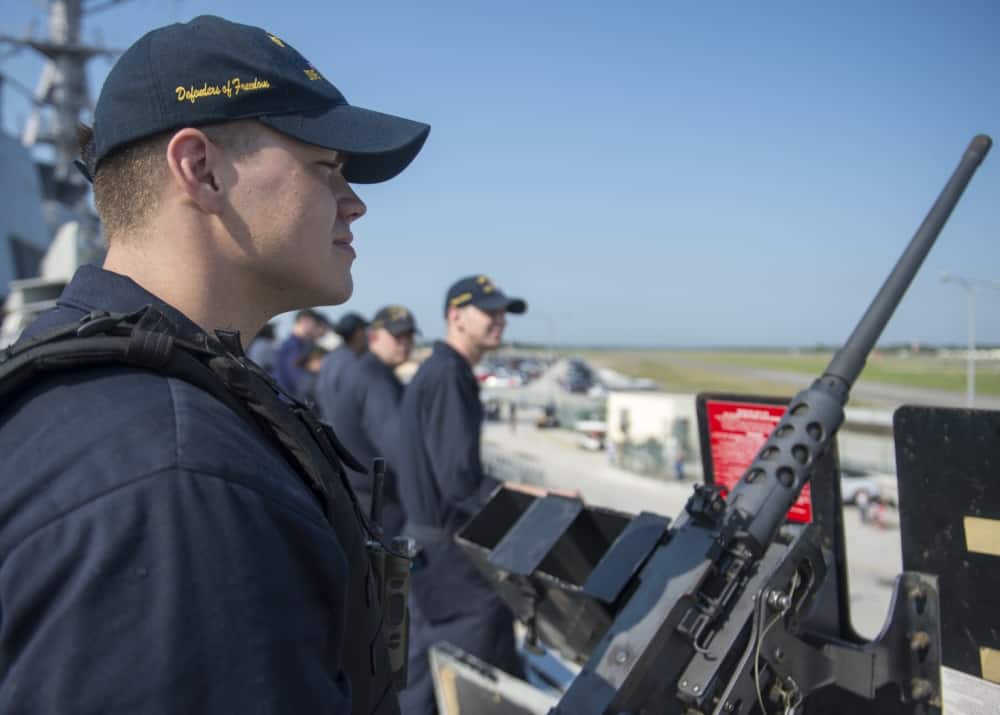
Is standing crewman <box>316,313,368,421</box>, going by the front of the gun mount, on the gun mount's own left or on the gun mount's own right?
on the gun mount's own left

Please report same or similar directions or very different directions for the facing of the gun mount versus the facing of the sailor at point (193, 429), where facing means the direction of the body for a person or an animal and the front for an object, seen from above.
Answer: same or similar directions

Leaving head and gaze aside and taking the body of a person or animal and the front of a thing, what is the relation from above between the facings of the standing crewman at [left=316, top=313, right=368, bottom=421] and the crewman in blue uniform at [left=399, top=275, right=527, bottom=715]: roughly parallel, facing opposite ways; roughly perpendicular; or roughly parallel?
roughly parallel

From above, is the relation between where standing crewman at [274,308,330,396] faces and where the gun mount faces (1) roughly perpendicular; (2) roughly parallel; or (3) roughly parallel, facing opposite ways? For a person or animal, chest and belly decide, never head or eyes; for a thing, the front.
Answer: roughly parallel

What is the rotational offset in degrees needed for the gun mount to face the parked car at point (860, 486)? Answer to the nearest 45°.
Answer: approximately 45° to its left

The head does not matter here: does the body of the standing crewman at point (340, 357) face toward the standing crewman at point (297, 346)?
no

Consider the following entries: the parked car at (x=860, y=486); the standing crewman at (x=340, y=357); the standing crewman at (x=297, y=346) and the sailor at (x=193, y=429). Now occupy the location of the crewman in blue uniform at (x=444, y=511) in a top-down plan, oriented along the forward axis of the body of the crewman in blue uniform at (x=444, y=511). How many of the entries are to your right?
1

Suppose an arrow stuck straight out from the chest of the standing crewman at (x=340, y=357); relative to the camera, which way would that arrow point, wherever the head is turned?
to the viewer's right

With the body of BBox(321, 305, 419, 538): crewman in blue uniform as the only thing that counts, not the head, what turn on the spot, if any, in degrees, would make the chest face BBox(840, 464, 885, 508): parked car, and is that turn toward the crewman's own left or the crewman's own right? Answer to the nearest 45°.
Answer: approximately 45° to the crewman's own left

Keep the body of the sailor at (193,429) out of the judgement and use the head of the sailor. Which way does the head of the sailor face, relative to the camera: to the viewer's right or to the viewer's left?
to the viewer's right

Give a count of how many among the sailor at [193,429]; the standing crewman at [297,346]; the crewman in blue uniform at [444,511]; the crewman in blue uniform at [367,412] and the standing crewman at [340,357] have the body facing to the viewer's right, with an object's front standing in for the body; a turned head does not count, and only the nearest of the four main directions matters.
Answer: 5

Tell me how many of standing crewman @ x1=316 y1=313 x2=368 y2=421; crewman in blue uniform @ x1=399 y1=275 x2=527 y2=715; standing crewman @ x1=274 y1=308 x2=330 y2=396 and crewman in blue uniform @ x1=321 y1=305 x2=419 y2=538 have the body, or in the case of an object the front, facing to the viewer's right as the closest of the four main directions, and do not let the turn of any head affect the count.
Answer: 4

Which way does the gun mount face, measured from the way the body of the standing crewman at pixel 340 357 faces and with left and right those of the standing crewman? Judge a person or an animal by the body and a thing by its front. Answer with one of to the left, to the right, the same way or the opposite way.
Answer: the same way

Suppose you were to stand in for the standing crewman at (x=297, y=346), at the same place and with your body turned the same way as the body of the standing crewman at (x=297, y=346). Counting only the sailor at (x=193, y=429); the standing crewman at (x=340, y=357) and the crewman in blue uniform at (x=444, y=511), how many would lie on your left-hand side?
0

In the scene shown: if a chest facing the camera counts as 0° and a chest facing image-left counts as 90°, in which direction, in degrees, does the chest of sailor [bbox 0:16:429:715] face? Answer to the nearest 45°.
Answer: approximately 270°

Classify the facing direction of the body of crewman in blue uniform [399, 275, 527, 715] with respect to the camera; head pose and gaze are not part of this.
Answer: to the viewer's right

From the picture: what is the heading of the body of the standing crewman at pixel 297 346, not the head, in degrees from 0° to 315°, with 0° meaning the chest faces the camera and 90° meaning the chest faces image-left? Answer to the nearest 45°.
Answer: approximately 270°

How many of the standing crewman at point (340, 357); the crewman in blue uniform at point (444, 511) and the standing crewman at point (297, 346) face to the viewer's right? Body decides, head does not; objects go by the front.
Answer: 3

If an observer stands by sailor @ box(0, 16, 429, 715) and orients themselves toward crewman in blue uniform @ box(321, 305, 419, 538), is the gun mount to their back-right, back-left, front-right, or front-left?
front-right

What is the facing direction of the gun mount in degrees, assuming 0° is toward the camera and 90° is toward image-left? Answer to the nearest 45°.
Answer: approximately 225°

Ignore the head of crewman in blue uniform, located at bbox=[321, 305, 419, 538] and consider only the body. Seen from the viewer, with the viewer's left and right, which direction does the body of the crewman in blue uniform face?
facing to the right of the viewer

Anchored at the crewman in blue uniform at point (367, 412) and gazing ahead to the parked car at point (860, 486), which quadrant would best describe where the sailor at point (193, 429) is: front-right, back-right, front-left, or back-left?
back-right
